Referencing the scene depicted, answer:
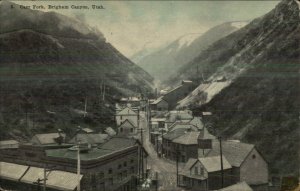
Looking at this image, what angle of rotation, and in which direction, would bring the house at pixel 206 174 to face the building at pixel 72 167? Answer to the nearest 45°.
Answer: approximately 45° to its right

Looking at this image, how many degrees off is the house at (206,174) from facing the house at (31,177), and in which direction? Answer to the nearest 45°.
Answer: approximately 45° to its right

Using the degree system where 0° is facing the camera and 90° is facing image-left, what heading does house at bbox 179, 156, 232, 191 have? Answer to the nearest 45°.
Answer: approximately 45°
